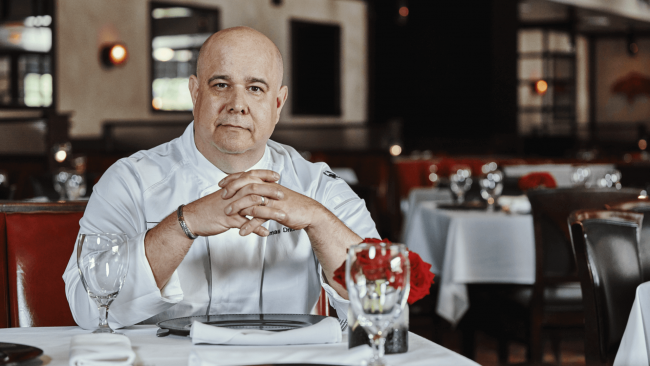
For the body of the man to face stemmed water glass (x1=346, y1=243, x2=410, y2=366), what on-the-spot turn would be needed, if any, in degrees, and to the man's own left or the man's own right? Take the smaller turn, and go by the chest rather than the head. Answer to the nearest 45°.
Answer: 0° — they already face it

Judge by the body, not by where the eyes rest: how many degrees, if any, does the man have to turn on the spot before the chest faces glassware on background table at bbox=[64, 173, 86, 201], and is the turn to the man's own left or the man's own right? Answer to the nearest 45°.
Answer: approximately 180°

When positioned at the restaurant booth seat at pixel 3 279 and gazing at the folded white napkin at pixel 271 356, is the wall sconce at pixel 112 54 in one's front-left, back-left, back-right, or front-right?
back-left
